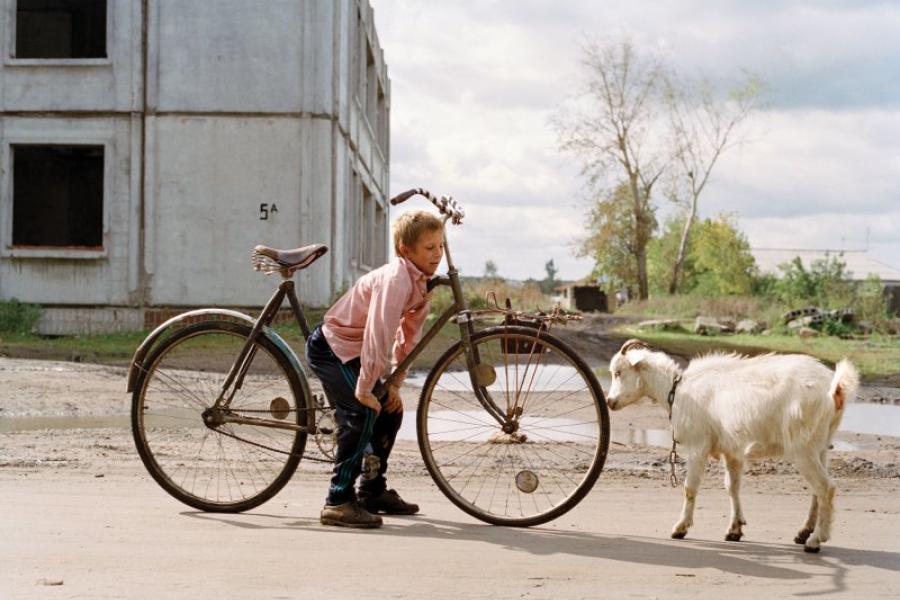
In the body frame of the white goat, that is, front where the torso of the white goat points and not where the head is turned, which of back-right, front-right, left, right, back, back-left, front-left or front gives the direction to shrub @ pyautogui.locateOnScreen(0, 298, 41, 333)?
front-right

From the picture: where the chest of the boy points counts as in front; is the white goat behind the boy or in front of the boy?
in front

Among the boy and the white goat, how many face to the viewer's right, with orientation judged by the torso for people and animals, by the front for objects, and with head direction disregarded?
1

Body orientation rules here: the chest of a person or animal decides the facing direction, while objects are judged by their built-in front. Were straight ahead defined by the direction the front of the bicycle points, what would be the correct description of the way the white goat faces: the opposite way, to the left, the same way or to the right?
the opposite way

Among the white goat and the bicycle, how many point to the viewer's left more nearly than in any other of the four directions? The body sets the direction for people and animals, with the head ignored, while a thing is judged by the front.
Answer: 1

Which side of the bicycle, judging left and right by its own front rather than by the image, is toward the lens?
right

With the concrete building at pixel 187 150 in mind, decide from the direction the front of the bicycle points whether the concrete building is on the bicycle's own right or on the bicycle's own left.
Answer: on the bicycle's own left

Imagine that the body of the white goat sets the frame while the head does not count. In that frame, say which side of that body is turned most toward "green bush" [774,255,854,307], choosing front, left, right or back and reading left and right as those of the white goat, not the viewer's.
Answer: right

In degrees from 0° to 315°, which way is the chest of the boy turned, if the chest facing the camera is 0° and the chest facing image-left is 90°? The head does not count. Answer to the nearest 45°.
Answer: approximately 270°

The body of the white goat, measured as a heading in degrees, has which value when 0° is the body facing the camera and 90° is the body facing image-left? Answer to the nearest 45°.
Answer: approximately 90°

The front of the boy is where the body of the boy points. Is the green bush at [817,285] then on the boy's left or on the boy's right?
on the boy's left
